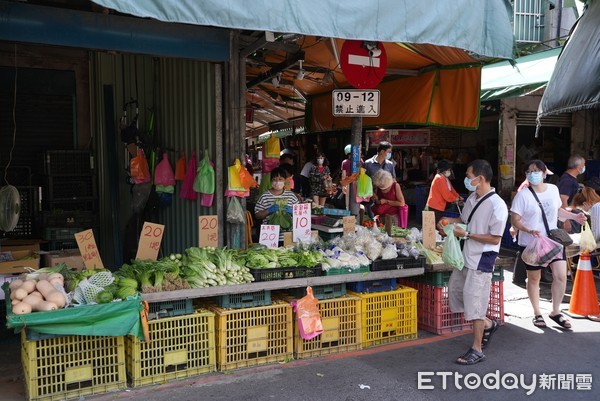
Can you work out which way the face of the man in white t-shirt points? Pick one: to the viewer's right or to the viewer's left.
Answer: to the viewer's left

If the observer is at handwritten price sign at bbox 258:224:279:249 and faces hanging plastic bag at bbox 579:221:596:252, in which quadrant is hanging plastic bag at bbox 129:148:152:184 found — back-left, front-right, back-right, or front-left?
back-left

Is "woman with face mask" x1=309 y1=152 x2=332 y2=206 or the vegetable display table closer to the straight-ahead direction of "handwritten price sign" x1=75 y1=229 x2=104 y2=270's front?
the vegetable display table

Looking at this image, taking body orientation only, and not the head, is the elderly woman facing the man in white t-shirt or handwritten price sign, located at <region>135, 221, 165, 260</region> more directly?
the handwritten price sign

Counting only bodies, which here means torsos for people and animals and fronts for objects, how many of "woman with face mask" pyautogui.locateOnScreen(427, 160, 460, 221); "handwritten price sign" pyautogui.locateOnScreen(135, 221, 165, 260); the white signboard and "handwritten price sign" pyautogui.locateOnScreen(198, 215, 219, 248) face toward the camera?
3

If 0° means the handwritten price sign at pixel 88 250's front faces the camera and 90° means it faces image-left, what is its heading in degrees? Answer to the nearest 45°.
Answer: approximately 0°

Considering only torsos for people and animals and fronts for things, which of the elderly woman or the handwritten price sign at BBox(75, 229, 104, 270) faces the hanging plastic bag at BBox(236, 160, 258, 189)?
the elderly woman

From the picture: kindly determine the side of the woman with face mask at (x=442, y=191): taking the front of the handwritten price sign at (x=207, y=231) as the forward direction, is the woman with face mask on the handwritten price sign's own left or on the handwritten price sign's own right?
on the handwritten price sign's own left

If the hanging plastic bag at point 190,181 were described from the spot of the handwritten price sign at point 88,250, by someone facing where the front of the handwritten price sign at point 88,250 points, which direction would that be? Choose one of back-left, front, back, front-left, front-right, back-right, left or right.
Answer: back-left

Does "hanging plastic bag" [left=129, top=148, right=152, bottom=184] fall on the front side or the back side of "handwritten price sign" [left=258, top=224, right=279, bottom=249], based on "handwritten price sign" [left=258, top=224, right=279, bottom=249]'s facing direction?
on the back side

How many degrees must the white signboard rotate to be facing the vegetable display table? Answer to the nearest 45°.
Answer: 0° — it already faces it

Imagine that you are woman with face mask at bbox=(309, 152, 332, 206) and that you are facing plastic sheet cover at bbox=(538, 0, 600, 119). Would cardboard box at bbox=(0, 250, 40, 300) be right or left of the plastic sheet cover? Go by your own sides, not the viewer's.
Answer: right
